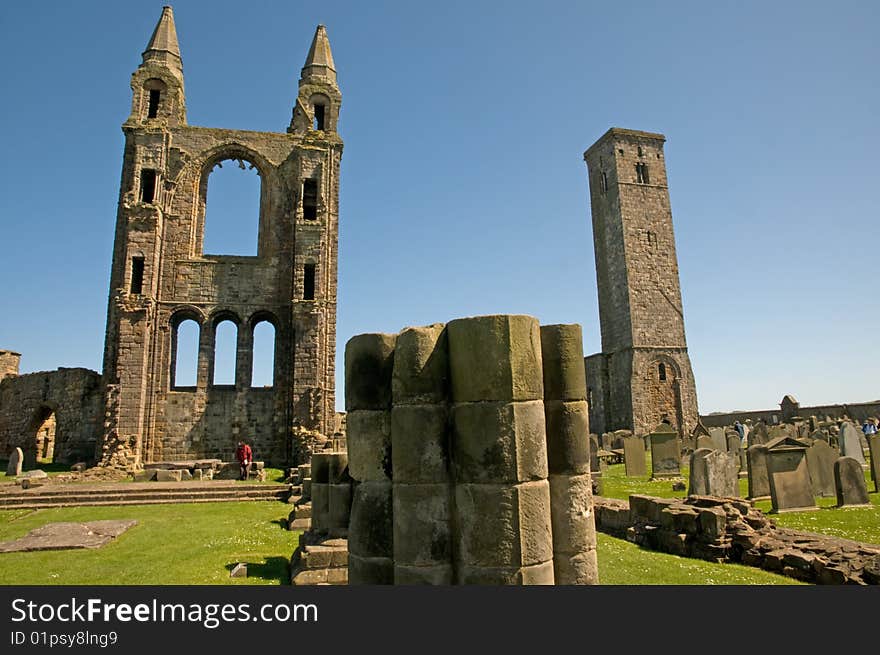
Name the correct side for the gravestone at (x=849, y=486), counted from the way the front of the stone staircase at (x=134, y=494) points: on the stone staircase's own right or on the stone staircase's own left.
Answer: on the stone staircase's own left

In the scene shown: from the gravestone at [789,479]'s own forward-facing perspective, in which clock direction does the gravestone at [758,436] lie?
the gravestone at [758,436] is roughly at 6 o'clock from the gravestone at [789,479].

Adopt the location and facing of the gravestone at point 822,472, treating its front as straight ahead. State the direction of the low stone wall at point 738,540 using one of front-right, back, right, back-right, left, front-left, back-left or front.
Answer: front

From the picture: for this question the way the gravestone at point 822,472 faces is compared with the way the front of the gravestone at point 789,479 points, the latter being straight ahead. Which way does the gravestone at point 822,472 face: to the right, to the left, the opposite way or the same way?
the same way

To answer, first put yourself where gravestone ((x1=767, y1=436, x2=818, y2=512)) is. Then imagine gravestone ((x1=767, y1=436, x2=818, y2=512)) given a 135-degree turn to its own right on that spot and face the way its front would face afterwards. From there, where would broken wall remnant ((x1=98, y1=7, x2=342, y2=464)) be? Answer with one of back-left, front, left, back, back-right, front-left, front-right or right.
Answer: front-left

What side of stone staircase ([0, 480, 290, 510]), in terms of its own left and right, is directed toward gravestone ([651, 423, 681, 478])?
left

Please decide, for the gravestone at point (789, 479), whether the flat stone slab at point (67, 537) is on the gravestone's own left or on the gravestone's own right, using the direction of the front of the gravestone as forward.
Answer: on the gravestone's own right

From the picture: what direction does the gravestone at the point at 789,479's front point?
toward the camera

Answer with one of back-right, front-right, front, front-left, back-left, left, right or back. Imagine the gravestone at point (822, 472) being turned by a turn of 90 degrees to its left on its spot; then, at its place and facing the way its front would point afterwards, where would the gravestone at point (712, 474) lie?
back-right

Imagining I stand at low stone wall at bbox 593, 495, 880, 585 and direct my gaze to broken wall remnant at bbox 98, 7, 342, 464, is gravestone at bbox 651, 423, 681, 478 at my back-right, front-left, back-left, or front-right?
front-right

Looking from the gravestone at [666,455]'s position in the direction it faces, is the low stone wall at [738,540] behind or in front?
in front

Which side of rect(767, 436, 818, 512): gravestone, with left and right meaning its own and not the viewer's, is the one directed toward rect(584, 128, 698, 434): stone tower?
back

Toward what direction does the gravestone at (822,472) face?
toward the camera

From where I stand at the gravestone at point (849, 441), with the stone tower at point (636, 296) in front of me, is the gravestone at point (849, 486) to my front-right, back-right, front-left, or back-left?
back-left

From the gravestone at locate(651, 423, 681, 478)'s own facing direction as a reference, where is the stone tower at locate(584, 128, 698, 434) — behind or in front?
behind

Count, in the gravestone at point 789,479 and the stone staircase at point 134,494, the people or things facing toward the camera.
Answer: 2
